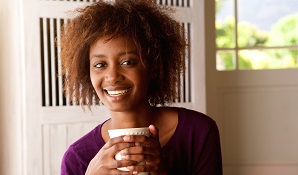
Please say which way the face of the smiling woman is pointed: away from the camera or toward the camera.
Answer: toward the camera

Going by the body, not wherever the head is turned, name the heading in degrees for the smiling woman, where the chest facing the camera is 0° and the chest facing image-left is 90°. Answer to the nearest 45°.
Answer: approximately 0°

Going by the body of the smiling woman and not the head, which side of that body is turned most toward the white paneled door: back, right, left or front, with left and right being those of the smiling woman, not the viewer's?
back

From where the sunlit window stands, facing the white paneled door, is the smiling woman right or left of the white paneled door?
left

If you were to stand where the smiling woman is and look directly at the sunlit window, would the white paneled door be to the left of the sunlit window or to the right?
left

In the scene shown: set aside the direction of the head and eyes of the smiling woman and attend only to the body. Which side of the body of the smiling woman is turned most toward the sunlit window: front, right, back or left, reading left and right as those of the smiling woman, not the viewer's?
back
